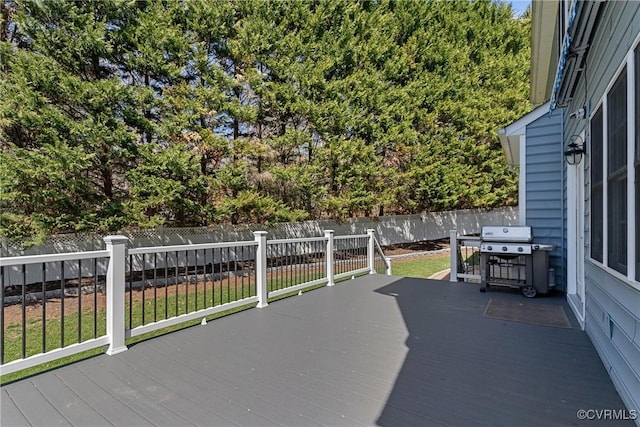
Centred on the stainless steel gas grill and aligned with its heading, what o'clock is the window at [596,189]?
The window is roughly at 10 o'clock from the stainless steel gas grill.

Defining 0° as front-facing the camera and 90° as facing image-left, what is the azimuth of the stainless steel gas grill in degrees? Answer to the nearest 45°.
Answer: approximately 45°
